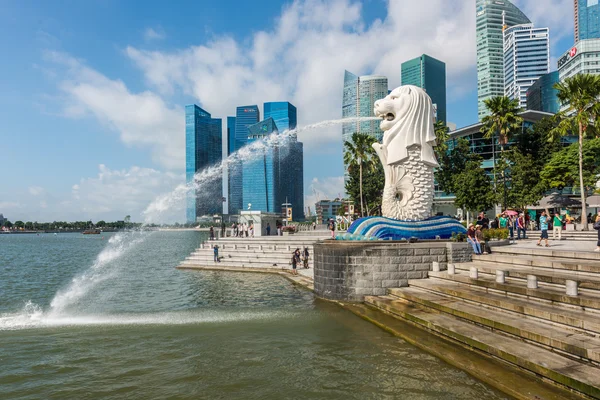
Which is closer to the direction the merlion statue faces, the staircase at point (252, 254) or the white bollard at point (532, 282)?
the staircase

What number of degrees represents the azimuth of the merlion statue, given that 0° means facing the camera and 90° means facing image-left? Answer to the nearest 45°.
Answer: approximately 90°

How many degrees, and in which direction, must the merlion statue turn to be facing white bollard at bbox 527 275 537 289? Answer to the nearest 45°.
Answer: approximately 90° to its left

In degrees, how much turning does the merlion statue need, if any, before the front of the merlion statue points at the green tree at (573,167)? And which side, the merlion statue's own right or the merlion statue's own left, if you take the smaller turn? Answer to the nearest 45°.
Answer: approximately 135° to the merlion statue's own right

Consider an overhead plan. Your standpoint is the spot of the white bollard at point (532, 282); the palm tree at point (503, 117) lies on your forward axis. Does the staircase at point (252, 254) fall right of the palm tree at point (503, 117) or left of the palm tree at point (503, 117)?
left

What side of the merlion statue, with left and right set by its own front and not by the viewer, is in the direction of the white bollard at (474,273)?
left

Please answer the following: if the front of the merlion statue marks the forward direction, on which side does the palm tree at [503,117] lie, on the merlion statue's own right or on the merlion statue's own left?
on the merlion statue's own right

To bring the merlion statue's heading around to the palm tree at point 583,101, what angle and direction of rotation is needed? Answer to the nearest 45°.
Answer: approximately 135° to its right
